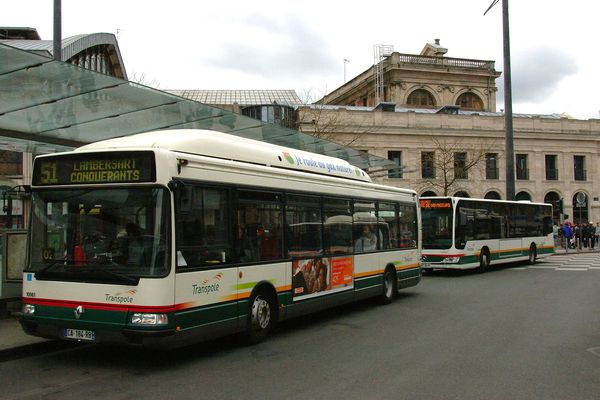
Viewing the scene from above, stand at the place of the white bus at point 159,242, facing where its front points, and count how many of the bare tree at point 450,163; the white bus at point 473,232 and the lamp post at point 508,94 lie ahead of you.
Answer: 0

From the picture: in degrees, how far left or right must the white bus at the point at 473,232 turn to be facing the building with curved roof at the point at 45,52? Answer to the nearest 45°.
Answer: approximately 45° to its right

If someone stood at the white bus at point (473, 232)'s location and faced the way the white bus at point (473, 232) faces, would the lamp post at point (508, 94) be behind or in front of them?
behind

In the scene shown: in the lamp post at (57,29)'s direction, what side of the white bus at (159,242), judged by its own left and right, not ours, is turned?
right

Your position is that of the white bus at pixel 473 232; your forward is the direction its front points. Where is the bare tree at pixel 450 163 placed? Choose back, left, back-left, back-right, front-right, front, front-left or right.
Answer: back-right

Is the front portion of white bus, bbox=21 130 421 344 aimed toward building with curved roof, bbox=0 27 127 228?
no

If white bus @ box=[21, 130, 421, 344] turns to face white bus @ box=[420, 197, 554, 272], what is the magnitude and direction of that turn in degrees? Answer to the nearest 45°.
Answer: approximately 180°

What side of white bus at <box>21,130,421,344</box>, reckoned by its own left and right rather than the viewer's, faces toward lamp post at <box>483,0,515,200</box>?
back

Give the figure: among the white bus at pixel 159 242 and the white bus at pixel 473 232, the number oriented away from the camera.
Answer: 0

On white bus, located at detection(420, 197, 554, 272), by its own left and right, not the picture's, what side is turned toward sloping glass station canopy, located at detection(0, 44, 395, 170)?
front

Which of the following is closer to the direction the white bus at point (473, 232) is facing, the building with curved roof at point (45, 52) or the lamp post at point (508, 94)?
the building with curved roof

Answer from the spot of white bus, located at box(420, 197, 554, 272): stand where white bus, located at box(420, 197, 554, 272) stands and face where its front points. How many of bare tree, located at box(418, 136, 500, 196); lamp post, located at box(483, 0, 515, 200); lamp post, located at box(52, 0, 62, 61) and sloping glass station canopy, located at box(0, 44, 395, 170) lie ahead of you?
2

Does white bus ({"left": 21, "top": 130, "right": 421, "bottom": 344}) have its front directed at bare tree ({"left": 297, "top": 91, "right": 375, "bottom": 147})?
no

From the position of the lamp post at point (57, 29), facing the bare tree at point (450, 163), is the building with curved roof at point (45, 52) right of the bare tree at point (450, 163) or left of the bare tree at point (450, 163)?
left

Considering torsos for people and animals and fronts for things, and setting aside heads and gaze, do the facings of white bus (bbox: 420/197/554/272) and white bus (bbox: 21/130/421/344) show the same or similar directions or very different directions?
same or similar directions

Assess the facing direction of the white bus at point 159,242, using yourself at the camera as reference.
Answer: facing the viewer and to the left of the viewer
